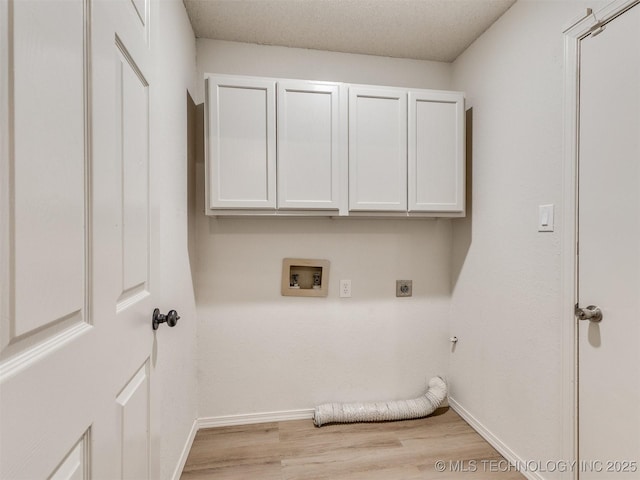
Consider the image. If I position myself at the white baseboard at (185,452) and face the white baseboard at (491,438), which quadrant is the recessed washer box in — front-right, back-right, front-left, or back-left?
front-left

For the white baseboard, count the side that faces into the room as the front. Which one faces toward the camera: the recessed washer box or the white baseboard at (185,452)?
the recessed washer box

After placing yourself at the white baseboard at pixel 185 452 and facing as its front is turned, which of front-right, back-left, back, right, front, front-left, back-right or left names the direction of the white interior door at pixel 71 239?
right

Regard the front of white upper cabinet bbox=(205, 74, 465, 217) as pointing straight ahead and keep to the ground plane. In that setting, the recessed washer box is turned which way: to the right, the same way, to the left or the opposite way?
the same way

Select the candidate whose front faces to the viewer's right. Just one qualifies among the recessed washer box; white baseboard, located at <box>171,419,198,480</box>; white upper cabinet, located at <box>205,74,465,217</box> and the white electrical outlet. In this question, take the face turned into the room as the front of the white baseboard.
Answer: the white baseboard

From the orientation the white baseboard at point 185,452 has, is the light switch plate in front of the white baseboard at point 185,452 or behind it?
in front

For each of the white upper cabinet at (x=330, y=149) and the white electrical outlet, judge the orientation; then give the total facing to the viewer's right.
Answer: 0

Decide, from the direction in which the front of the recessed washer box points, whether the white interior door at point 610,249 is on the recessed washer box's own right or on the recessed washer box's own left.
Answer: on the recessed washer box's own left

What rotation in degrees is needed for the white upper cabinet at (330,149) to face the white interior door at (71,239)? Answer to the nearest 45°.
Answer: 0° — it already faces it

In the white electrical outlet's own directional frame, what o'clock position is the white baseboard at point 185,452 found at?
The white baseboard is roughly at 2 o'clock from the white electrical outlet.

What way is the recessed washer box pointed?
toward the camera

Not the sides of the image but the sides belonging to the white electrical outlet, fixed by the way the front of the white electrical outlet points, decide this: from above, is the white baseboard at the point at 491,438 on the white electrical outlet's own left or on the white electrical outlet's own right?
on the white electrical outlet's own left

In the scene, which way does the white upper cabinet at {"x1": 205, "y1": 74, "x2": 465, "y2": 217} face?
toward the camera

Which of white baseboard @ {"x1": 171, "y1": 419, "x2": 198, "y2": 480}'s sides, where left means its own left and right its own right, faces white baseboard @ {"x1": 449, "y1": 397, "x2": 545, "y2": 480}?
front
